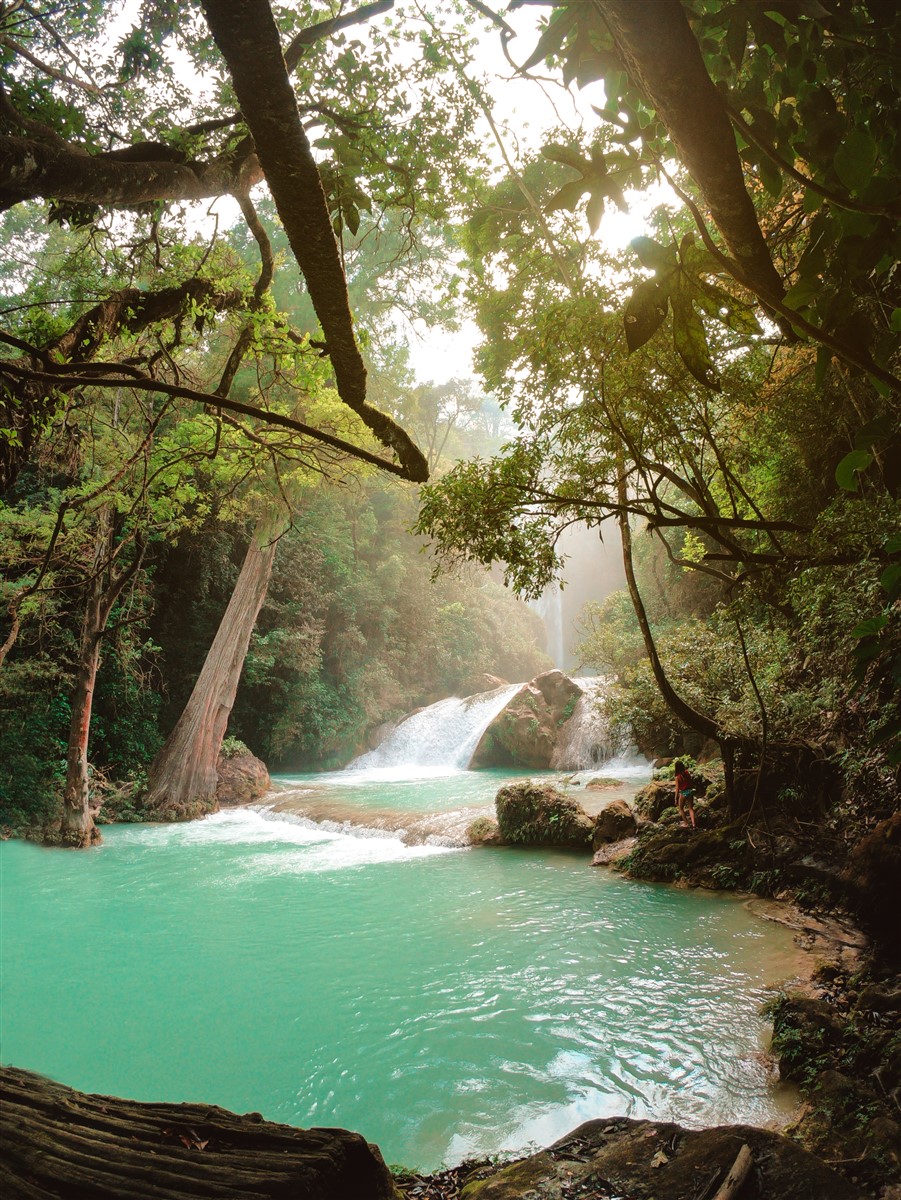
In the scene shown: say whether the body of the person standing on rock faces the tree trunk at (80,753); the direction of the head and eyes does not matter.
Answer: no

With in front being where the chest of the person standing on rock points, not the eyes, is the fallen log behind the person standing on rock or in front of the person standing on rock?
behind

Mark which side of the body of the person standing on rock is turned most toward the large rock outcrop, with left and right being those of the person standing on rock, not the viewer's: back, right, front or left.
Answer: front

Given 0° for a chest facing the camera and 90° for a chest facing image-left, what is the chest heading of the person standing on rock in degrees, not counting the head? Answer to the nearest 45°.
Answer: approximately 180°

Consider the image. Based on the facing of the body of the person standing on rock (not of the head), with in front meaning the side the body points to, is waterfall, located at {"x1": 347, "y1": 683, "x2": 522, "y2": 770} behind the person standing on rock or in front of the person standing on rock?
in front

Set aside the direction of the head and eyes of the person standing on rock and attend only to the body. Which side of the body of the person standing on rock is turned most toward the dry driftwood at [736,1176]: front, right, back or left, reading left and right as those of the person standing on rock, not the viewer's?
back

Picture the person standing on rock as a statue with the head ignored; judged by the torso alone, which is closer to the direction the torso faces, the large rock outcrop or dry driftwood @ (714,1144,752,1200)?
the large rock outcrop

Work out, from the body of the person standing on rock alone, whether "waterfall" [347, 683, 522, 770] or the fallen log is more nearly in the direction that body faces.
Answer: the waterfall

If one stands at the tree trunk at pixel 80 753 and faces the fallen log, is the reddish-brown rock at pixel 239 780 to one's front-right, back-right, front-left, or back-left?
back-left

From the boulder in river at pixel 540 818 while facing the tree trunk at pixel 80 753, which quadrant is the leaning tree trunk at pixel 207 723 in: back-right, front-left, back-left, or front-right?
front-right

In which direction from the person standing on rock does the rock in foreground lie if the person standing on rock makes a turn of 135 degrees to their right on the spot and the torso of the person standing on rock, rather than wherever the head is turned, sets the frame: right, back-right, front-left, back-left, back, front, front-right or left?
front-right
